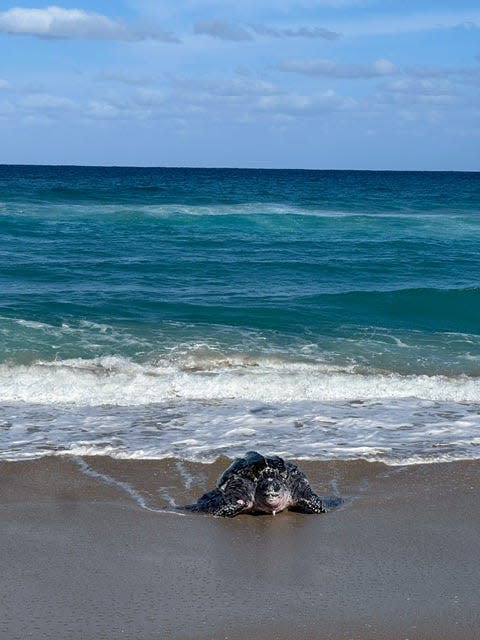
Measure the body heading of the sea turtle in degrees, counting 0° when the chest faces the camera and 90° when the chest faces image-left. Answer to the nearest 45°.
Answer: approximately 0°
